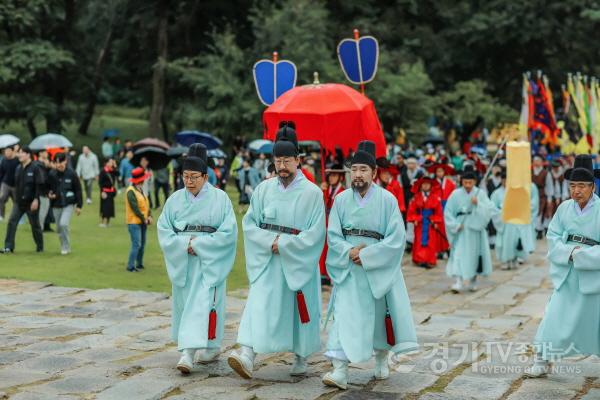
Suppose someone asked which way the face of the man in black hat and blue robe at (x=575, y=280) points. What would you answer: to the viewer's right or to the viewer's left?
to the viewer's left

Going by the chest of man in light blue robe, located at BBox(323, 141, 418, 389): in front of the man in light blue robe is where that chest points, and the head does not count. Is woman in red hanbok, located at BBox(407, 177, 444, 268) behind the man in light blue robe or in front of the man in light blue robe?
behind

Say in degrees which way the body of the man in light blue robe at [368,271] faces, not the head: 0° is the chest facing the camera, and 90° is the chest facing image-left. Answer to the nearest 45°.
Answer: approximately 45°

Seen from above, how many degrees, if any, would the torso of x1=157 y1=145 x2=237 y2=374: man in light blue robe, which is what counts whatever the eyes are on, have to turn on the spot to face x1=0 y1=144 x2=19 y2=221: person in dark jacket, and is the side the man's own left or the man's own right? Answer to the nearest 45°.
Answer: approximately 135° to the man's own right

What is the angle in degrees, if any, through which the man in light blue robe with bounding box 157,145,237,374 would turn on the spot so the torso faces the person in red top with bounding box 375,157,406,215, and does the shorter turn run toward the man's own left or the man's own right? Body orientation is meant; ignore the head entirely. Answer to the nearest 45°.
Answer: approximately 180°

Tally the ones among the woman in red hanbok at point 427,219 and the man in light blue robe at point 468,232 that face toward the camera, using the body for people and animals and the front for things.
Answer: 2

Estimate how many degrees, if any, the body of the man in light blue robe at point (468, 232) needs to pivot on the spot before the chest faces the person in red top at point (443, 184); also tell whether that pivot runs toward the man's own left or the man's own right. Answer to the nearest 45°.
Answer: approximately 180°

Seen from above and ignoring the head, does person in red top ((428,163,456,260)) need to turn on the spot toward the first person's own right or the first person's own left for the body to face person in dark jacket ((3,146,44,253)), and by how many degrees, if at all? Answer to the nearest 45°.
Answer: approximately 45° to the first person's own right

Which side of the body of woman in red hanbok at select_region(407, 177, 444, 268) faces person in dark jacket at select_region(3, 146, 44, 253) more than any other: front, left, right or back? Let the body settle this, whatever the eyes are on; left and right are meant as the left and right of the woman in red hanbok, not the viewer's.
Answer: right
